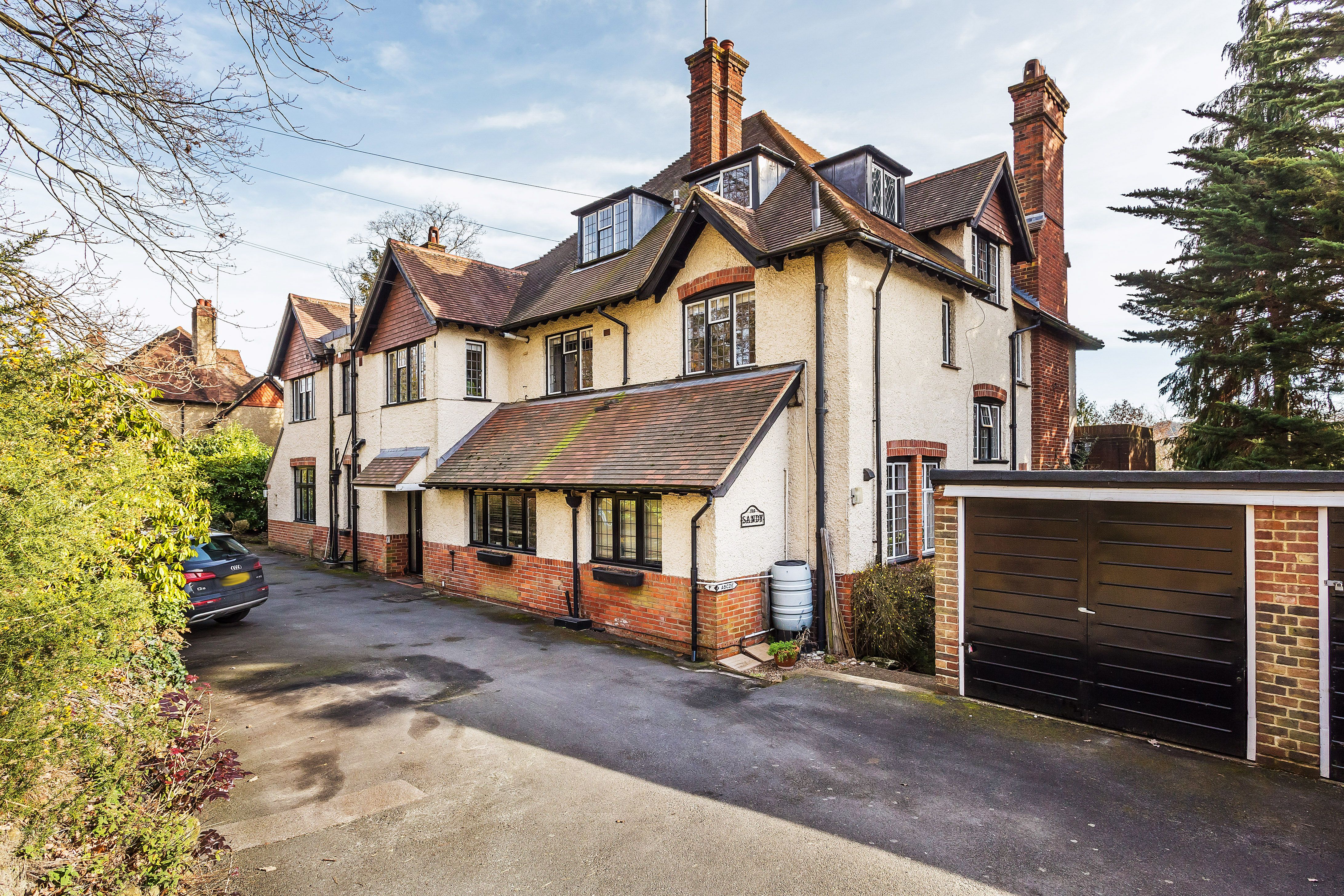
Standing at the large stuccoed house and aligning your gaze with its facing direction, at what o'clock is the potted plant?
The potted plant is roughly at 10 o'clock from the large stuccoed house.

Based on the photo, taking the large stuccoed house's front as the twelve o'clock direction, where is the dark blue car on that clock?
The dark blue car is roughly at 1 o'clock from the large stuccoed house.

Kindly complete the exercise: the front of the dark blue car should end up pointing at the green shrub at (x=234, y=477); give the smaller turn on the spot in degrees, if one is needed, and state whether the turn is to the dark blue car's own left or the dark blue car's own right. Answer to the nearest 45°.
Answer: approximately 45° to the dark blue car's own right

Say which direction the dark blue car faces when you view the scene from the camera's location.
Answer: facing away from the viewer and to the left of the viewer

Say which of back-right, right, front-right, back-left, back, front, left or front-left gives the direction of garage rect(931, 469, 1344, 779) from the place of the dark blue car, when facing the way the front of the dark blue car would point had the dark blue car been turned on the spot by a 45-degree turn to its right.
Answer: back-right

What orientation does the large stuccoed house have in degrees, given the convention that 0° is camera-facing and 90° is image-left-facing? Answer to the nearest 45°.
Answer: approximately 45°

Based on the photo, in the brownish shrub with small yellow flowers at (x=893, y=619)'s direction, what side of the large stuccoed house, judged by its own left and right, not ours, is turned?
left
